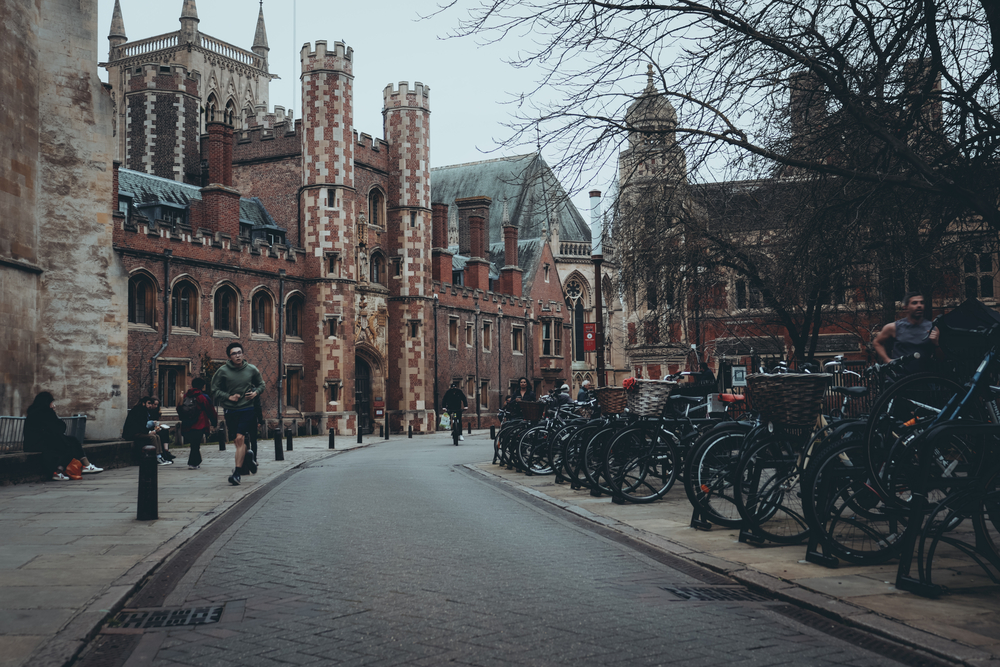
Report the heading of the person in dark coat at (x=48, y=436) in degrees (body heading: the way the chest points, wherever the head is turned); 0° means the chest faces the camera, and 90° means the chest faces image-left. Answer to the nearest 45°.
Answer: approximately 270°

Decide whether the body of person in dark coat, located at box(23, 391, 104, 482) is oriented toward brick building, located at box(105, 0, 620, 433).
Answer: no

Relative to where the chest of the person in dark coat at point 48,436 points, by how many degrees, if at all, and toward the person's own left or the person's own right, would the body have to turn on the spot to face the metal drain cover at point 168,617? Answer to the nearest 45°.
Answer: approximately 90° to the person's own right

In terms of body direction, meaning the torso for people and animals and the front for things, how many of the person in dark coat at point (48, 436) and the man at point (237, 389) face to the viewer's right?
1

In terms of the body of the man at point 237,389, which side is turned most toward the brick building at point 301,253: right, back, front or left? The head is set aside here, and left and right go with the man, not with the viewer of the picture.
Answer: back

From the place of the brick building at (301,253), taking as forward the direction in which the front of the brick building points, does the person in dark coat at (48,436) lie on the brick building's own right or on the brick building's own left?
on the brick building's own right

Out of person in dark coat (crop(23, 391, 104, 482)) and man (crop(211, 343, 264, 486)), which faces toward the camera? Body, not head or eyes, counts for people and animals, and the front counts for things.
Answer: the man

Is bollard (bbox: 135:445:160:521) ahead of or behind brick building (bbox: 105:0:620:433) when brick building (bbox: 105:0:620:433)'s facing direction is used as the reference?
ahead

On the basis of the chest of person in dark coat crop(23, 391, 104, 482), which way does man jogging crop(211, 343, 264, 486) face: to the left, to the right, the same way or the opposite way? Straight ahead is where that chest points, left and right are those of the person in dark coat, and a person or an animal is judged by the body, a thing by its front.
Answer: to the right

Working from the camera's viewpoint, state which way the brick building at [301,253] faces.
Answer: facing the viewer and to the right of the viewer

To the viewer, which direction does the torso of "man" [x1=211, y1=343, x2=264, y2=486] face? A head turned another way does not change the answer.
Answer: toward the camera

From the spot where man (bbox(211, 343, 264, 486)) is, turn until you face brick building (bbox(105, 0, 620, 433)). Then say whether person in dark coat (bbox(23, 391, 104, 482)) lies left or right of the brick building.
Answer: left

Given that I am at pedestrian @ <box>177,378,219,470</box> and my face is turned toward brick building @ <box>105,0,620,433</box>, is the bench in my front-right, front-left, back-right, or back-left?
back-left

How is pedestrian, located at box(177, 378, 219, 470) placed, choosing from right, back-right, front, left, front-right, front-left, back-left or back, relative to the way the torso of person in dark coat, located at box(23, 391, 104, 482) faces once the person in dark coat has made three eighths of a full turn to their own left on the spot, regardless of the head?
right

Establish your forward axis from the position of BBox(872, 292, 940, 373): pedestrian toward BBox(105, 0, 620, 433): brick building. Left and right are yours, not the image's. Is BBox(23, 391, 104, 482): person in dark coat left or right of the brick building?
left

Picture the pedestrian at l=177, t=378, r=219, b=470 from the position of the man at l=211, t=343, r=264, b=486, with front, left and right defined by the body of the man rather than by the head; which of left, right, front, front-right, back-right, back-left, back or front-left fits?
back
